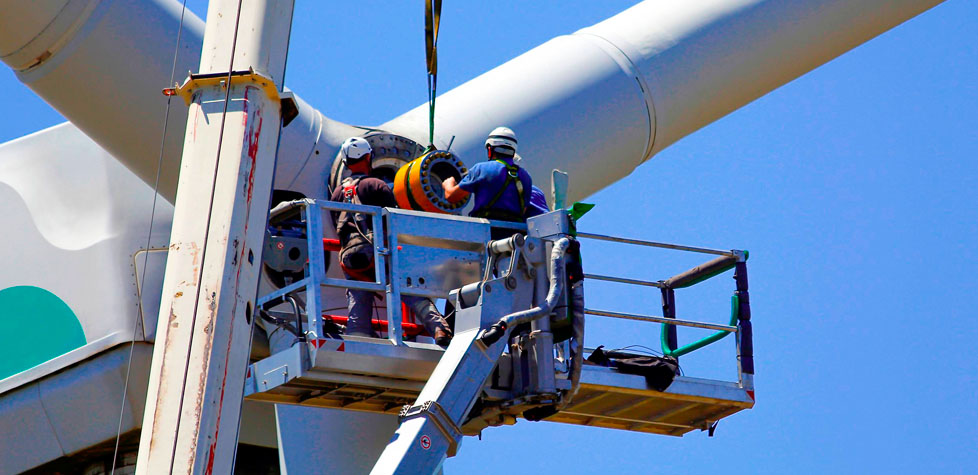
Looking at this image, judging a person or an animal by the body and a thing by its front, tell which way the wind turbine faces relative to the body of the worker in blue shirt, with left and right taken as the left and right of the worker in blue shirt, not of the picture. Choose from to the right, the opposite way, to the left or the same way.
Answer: the opposite way

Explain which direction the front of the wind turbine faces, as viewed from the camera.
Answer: facing the viewer and to the right of the viewer

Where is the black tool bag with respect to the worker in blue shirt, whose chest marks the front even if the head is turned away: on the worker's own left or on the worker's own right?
on the worker's own right

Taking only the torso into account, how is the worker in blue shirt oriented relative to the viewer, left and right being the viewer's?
facing away from the viewer and to the left of the viewer

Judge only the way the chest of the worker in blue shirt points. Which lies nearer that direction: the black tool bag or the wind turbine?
the wind turbine
